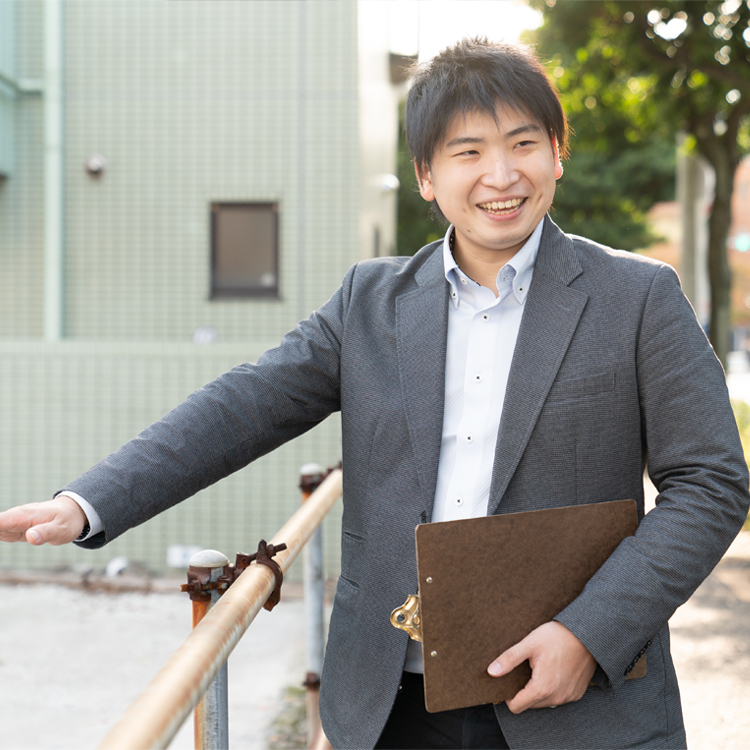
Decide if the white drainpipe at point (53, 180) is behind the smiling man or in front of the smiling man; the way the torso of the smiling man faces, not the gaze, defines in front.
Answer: behind

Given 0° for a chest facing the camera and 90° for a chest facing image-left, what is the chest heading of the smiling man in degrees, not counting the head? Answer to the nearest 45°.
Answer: approximately 0°
